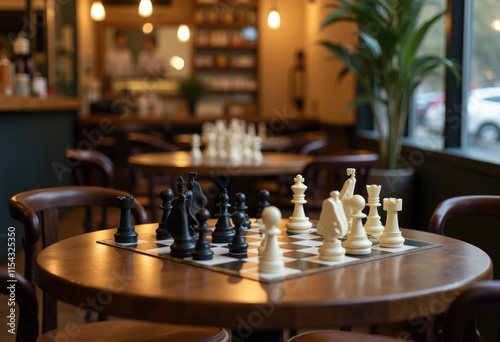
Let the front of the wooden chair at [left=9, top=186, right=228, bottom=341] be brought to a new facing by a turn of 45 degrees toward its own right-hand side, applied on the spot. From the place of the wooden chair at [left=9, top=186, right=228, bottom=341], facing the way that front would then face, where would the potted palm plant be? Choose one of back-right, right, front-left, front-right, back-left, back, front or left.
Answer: back-left

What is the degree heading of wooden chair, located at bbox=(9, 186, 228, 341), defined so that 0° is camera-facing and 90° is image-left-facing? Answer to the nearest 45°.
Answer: approximately 315°

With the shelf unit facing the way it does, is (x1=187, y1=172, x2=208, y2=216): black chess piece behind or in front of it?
in front

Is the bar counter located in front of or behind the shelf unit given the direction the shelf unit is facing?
in front

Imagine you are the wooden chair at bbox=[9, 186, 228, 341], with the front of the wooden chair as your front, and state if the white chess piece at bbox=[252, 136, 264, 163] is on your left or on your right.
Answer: on your left

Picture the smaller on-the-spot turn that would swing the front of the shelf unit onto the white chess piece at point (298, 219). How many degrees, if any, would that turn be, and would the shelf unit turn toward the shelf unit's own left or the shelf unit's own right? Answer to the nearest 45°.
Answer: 0° — it already faces it

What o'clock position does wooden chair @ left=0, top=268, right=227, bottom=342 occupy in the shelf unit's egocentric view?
The wooden chair is roughly at 12 o'clock from the shelf unit.

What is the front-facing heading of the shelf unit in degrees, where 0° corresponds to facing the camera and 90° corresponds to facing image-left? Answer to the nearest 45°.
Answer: approximately 0°

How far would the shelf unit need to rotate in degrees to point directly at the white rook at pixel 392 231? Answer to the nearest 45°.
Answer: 0° — it already faces it

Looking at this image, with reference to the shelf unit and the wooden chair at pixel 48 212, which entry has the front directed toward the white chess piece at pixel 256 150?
the shelf unit

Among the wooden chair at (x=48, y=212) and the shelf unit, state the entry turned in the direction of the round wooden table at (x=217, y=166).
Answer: the shelf unit

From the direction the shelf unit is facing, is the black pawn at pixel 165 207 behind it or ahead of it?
ahead

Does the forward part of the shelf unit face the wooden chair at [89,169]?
yes

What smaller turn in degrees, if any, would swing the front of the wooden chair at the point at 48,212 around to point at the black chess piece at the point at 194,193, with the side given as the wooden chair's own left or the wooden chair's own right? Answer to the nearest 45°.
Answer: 0° — it already faces it

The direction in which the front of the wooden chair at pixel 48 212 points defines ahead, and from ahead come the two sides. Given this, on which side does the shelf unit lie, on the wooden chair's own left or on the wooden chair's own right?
on the wooden chair's own left
